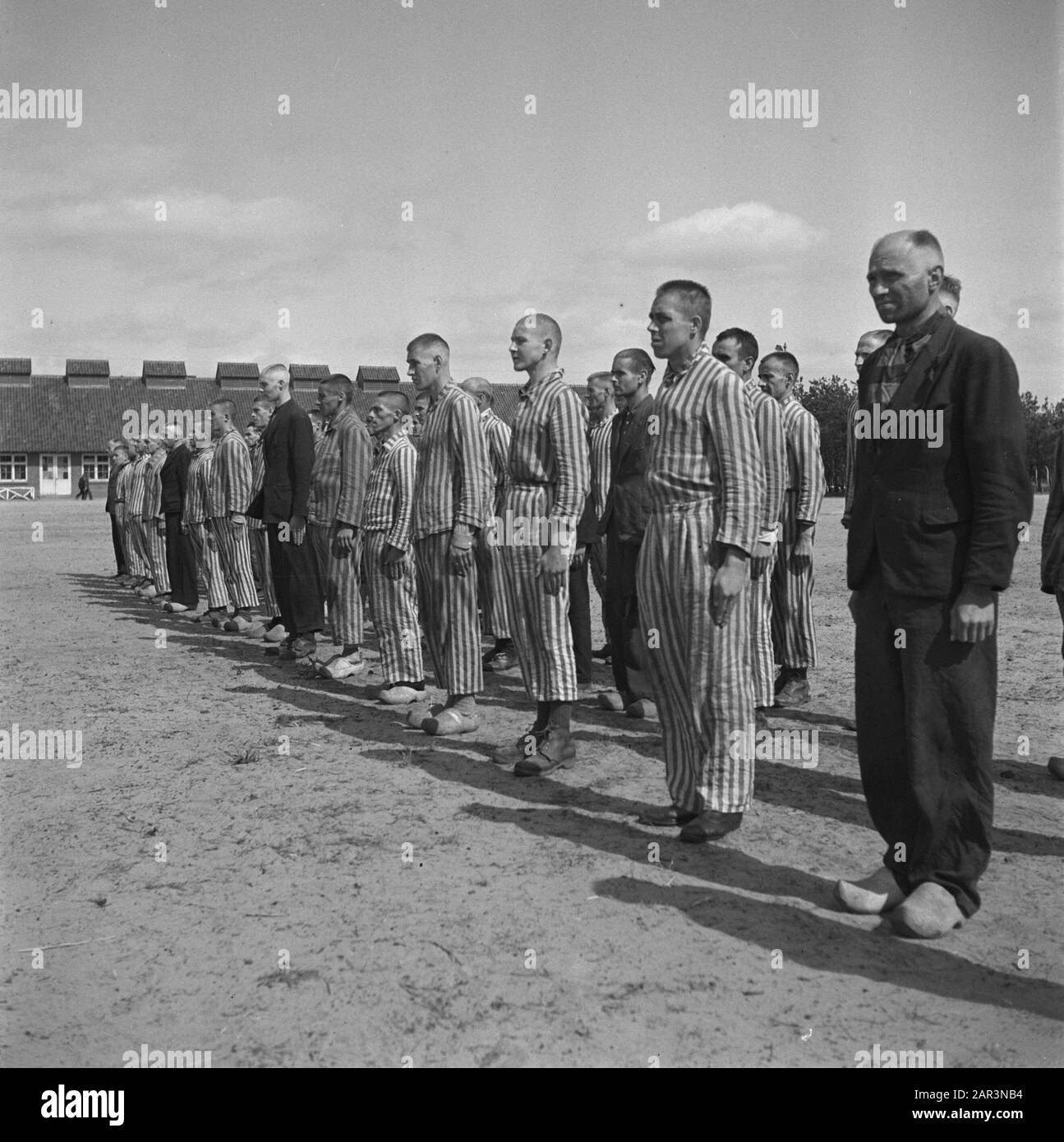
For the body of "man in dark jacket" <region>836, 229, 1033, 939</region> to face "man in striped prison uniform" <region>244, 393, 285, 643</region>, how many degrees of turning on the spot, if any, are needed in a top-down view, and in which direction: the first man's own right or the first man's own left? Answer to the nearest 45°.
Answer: approximately 90° to the first man's own right
